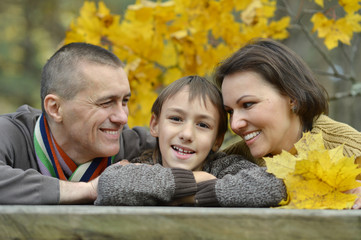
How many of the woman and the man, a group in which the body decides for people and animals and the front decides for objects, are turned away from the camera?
0

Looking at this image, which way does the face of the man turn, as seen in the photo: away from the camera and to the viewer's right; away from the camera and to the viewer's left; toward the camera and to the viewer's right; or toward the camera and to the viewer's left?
toward the camera and to the viewer's right

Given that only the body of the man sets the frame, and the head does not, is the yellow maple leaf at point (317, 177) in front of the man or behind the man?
in front

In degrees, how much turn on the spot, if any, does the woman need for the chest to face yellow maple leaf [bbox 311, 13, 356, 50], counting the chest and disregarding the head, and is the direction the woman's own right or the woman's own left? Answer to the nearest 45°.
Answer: approximately 180°

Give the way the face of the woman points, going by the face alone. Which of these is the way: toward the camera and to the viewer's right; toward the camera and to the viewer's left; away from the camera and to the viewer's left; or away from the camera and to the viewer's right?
toward the camera and to the viewer's left

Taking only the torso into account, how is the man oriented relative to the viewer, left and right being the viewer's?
facing the viewer and to the right of the viewer

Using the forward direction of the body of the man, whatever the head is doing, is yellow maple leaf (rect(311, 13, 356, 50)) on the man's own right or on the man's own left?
on the man's own left

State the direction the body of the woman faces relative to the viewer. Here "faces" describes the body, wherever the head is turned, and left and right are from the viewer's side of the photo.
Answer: facing the viewer and to the left of the viewer

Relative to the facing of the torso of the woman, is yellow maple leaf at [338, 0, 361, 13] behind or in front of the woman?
behind
